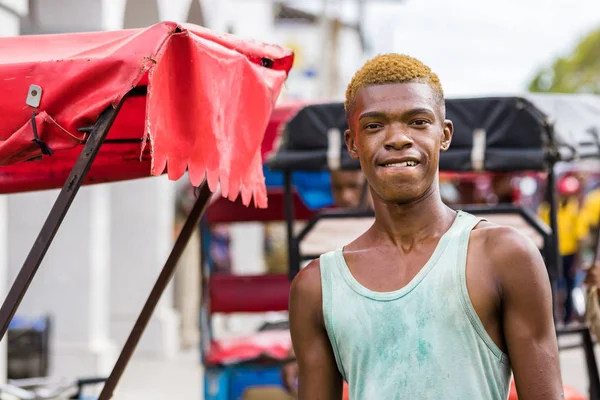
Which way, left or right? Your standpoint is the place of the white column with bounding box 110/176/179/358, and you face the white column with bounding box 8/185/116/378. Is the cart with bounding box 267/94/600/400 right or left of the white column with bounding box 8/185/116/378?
left

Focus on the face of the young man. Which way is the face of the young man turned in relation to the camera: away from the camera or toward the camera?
toward the camera

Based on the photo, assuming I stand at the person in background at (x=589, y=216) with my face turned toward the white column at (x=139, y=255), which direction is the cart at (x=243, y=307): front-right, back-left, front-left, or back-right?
front-left

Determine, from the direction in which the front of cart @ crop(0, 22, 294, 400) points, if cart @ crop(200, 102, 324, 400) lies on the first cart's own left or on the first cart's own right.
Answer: on the first cart's own left

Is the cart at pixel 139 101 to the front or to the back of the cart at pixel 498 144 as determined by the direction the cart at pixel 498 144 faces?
to the front

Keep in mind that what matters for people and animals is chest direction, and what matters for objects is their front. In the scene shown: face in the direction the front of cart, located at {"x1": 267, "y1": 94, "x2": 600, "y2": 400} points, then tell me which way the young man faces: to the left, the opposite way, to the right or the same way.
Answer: the same way

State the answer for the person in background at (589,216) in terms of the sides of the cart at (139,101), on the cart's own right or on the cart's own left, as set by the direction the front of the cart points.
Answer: on the cart's own left

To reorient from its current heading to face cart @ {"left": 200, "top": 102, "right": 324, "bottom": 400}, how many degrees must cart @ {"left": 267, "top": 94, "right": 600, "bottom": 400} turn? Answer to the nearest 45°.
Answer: approximately 135° to its right

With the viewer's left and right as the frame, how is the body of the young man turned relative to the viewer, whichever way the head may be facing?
facing the viewer
